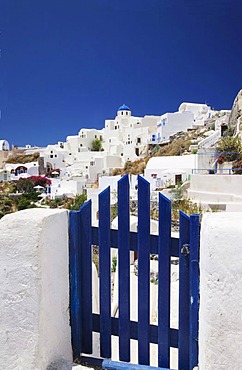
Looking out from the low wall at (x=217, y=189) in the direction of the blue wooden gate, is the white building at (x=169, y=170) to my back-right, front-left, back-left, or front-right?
back-right

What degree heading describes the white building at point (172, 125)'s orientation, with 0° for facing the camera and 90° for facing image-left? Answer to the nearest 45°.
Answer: approximately 45°

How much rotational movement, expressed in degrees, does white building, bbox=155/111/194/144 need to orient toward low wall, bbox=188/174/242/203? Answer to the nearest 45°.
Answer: approximately 45° to its left

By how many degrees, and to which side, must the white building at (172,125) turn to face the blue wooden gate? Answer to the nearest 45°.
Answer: approximately 45° to its left

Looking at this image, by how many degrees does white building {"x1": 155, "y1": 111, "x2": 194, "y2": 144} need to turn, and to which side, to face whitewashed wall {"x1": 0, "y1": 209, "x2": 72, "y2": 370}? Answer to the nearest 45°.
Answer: approximately 45° to its left

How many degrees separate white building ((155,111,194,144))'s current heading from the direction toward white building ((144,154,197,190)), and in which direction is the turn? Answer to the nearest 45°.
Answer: approximately 45° to its left
